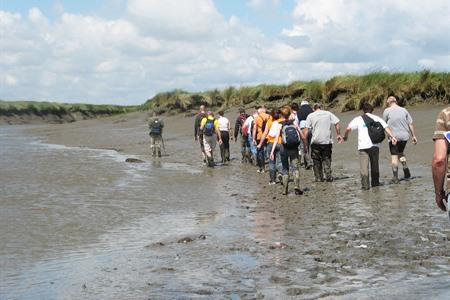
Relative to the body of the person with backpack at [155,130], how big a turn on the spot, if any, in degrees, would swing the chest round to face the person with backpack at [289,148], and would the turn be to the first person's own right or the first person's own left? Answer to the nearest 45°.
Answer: approximately 180°

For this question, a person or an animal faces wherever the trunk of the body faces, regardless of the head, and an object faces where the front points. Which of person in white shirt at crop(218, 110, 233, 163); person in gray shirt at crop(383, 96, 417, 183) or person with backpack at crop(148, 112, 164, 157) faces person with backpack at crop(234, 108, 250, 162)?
person in gray shirt at crop(383, 96, 417, 183)

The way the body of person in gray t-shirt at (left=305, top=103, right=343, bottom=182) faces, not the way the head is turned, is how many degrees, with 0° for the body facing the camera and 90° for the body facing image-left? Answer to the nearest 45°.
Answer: approximately 180°

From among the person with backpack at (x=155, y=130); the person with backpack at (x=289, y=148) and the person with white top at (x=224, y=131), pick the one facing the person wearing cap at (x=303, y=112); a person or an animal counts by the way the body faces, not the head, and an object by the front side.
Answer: the person with backpack at (x=289, y=148)

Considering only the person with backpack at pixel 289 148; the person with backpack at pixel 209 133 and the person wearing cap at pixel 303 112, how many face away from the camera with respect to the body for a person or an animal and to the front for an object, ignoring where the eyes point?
3

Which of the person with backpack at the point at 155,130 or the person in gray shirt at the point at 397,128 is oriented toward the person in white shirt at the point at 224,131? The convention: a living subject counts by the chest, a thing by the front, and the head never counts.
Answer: the person in gray shirt at the point at 397,128

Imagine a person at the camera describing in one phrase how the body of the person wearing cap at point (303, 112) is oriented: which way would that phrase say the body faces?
away from the camera

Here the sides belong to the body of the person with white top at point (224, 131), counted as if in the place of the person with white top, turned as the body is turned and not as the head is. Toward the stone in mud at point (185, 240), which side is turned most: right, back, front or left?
back

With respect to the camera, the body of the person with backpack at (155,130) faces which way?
away from the camera

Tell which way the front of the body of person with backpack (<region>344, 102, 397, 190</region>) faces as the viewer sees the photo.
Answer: away from the camera

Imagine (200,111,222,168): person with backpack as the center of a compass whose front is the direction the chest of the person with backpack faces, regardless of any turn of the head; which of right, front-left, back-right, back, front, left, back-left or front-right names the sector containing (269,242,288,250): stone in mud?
back

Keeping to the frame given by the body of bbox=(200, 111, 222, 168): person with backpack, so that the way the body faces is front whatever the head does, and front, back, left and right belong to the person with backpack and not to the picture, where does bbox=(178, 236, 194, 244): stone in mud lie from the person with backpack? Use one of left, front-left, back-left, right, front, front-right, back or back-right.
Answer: back

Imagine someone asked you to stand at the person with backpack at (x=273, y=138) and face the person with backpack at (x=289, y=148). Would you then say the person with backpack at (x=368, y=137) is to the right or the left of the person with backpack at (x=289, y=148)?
left

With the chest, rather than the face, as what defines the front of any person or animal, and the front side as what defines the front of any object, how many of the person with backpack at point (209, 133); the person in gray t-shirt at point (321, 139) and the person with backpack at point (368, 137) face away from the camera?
3

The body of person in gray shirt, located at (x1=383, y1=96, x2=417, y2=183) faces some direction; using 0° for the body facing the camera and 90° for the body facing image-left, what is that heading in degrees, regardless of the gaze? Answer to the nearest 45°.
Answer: approximately 135°
